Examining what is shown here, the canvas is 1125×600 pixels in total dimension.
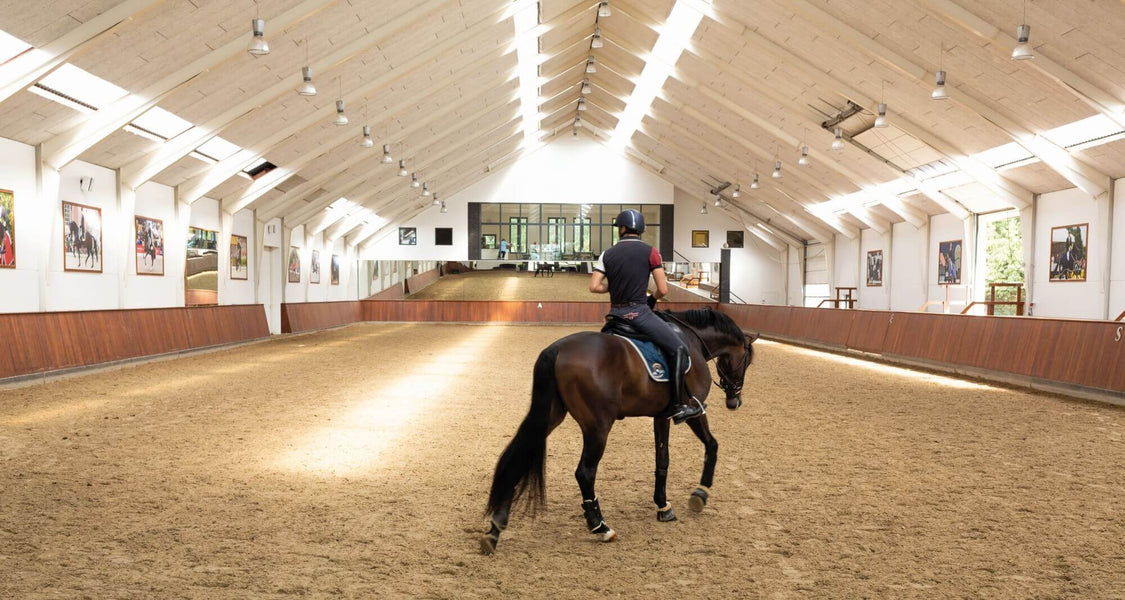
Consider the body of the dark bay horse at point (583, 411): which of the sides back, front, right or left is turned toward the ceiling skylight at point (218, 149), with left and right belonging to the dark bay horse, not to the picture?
left

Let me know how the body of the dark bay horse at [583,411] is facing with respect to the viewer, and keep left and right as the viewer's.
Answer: facing away from the viewer and to the right of the viewer

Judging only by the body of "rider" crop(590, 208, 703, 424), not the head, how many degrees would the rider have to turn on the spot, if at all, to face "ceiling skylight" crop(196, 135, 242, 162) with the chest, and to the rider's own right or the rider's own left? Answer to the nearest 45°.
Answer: approximately 90° to the rider's own left

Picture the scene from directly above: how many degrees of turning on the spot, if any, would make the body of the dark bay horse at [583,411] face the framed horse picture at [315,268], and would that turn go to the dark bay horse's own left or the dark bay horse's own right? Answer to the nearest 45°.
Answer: approximately 90° to the dark bay horse's own left

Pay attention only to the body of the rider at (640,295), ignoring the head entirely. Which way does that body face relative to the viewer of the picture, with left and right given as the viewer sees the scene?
facing away from the viewer and to the right of the viewer
